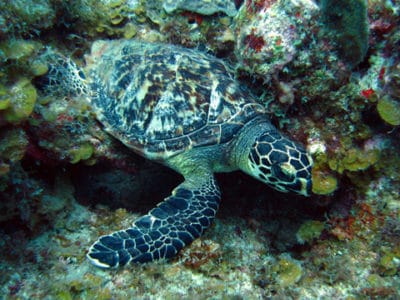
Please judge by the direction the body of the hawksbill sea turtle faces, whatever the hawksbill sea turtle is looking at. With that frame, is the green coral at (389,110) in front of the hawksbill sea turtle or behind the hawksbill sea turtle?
in front

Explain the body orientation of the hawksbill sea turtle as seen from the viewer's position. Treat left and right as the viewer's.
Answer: facing the viewer and to the right of the viewer

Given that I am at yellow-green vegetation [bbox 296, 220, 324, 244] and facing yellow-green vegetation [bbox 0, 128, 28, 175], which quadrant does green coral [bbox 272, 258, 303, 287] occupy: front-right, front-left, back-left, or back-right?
front-left

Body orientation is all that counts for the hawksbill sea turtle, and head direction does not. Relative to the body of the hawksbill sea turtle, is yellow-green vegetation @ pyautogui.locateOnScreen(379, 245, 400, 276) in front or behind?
in front

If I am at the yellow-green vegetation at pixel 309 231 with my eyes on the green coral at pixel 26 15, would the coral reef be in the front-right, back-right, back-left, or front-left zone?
front-right

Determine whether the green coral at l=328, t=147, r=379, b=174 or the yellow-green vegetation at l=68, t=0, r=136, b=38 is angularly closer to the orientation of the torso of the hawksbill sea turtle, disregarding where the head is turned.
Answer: the green coral

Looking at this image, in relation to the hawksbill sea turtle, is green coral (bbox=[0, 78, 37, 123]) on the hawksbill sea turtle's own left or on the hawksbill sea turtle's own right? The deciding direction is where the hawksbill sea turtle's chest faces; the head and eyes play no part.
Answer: on the hawksbill sea turtle's own right

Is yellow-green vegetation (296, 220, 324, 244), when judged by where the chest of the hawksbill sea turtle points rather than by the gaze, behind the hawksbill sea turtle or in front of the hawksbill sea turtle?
in front

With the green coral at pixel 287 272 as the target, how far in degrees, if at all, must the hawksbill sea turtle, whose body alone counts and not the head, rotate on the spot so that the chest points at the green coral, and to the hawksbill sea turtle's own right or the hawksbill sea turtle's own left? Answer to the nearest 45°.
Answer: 0° — it already faces it

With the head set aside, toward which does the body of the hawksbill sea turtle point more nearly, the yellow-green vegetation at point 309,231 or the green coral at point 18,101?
the yellow-green vegetation

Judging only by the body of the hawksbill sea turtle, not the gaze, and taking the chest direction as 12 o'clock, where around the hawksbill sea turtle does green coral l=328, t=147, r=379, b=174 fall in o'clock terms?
The green coral is roughly at 11 o'clock from the hawksbill sea turtle.

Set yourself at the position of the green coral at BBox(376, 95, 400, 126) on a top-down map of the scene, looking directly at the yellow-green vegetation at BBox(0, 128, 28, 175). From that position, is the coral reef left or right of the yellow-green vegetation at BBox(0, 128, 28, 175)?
right

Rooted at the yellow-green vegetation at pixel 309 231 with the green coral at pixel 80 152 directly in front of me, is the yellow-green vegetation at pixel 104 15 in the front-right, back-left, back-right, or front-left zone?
front-right
